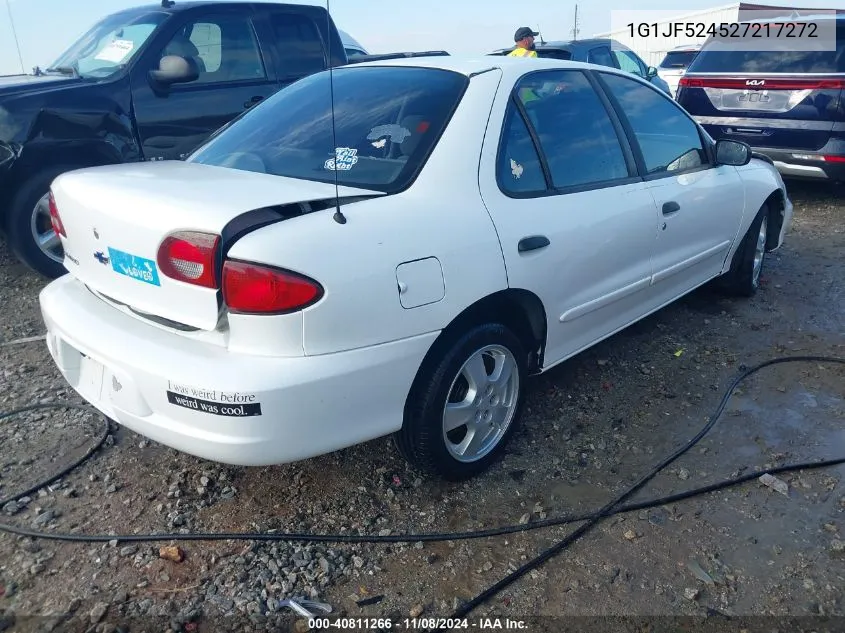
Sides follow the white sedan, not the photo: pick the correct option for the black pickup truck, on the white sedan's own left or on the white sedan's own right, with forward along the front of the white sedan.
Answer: on the white sedan's own left

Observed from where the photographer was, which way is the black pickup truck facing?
facing the viewer and to the left of the viewer

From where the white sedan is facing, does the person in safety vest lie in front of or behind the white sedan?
in front

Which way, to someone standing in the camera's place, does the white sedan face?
facing away from the viewer and to the right of the viewer

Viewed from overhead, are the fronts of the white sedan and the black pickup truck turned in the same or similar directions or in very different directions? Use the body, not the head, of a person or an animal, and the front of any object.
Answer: very different directions
